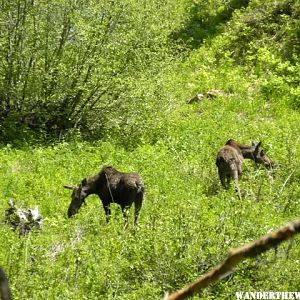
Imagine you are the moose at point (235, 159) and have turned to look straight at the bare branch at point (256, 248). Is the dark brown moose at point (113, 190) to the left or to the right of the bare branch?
right

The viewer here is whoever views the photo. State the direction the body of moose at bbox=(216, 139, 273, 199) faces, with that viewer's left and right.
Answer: facing away from the viewer and to the right of the viewer

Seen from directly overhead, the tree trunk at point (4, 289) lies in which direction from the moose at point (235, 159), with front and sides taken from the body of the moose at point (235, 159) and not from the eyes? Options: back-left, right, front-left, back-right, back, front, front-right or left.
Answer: back-right

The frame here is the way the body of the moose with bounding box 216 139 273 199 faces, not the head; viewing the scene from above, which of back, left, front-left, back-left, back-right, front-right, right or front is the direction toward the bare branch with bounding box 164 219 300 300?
back-right

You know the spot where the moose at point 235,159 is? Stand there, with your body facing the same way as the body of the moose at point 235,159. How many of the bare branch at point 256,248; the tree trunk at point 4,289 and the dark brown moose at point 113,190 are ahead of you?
0

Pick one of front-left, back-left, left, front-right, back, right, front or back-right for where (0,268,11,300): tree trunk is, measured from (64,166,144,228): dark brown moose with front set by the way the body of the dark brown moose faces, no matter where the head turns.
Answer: back-left

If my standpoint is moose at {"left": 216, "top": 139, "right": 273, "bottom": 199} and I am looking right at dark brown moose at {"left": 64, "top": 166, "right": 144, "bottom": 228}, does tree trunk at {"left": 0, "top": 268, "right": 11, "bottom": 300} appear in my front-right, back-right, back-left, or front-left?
front-left

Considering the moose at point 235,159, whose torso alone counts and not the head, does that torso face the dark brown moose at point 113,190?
no

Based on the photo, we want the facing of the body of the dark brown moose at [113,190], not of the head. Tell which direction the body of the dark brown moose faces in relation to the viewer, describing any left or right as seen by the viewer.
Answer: facing away from the viewer and to the left of the viewer

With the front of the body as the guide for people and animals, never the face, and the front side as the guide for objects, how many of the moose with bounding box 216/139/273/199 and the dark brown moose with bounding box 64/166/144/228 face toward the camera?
0

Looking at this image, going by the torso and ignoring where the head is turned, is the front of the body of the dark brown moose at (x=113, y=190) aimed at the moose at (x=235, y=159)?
no
